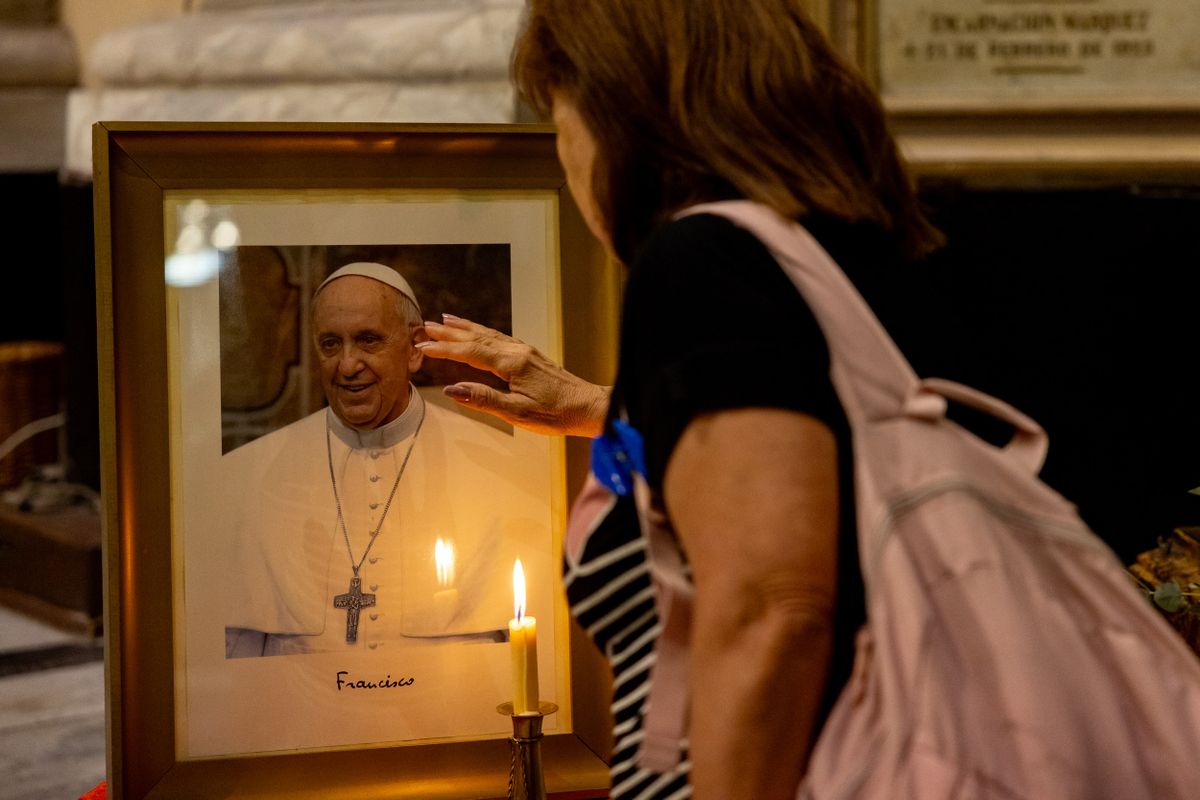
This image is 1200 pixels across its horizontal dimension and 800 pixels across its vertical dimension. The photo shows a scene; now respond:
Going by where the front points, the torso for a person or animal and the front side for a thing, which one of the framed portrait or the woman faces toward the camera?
the framed portrait

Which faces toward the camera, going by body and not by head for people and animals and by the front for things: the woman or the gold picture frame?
the gold picture frame

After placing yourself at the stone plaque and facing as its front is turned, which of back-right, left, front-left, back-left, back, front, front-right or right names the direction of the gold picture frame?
front-right

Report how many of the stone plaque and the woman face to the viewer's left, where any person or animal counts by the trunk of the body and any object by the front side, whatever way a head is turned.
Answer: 1

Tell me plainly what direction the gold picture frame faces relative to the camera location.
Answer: facing the viewer

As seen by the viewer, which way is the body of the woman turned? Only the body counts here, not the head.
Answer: to the viewer's left

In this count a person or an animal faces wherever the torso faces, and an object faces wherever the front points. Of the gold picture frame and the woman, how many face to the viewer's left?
1

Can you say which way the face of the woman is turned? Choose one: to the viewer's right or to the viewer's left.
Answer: to the viewer's left

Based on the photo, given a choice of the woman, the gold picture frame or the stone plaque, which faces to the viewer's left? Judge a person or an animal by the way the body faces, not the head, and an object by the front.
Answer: the woman

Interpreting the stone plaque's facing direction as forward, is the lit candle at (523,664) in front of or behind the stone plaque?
in front

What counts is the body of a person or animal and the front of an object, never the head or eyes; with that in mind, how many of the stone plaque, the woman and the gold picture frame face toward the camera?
2

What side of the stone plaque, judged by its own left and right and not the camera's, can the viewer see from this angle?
front

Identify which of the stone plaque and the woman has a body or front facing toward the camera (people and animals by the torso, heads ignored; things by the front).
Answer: the stone plaque

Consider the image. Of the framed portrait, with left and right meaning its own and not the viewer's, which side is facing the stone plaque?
left

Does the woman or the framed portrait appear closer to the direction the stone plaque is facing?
the woman

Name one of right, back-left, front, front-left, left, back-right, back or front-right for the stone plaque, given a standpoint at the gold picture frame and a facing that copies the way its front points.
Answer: left
